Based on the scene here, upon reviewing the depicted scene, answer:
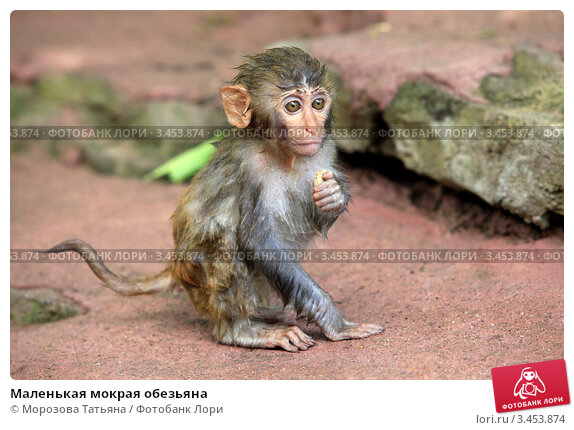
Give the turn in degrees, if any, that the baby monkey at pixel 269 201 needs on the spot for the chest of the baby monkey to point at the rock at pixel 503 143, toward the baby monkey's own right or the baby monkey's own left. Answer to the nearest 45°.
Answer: approximately 90° to the baby monkey's own left

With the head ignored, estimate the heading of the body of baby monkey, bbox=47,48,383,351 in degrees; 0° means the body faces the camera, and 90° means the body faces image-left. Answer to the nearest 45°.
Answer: approximately 315°

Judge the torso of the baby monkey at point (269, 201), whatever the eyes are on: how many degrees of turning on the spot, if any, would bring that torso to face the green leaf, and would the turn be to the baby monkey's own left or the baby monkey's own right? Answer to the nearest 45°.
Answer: approximately 135° to the baby monkey's own left

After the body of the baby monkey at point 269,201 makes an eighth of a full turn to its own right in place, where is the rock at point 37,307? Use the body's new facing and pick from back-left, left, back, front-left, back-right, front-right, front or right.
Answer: back-right
